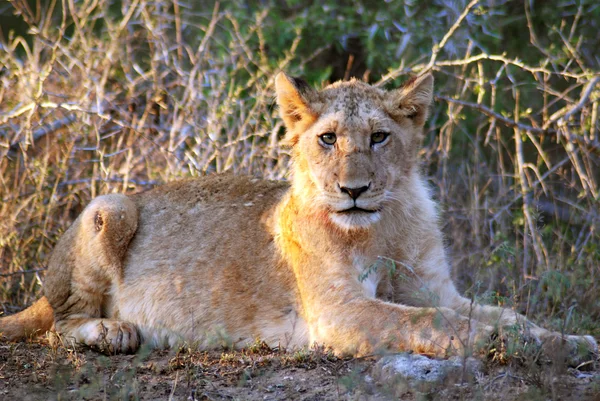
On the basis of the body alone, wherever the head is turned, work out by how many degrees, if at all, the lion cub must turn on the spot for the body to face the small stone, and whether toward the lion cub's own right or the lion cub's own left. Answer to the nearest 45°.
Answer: approximately 45° to the lion cub's own right

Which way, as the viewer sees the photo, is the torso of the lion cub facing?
to the viewer's right
